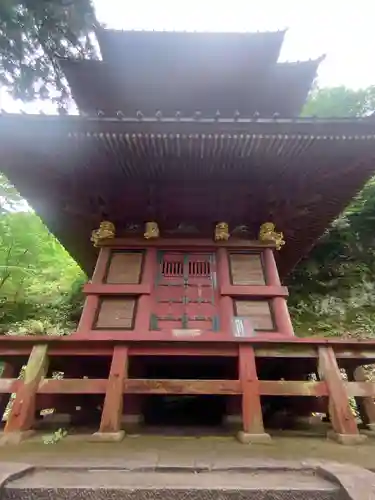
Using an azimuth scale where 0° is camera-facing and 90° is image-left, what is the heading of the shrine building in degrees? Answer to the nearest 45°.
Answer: approximately 0°
